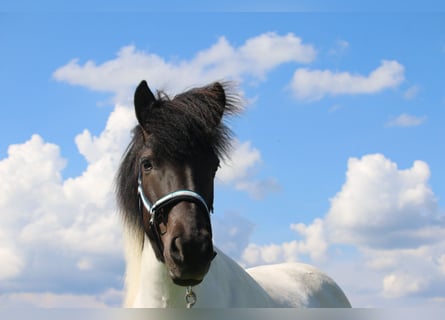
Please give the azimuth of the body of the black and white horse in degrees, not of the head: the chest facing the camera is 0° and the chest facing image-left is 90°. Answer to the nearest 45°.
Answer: approximately 45°
